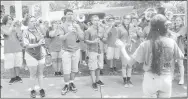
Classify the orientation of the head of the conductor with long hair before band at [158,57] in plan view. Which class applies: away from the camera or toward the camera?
away from the camera

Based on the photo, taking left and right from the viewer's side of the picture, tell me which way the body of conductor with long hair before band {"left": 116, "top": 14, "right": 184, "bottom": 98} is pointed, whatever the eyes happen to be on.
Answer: facing away from the viewer

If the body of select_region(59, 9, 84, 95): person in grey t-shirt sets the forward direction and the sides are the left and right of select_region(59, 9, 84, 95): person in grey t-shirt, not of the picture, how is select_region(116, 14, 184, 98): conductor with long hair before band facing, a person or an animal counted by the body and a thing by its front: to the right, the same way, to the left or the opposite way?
the opposite way

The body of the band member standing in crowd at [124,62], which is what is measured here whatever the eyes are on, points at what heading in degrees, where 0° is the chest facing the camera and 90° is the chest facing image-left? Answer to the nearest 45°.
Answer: approximately 0°

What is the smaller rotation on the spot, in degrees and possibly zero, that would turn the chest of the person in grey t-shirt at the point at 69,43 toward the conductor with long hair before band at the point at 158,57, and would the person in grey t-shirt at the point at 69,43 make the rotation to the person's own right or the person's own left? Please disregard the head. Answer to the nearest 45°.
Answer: approximately 45° to the person's own left
